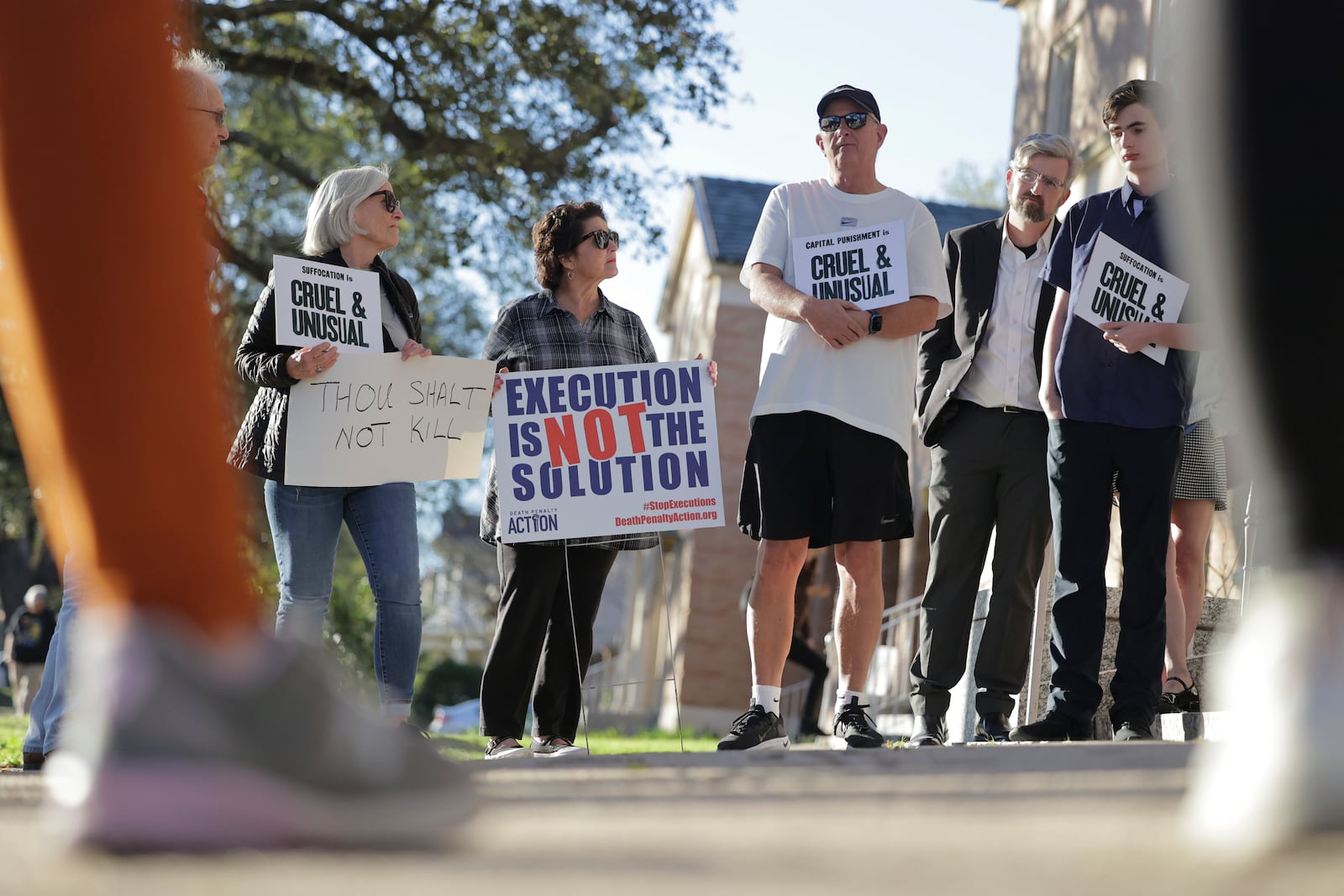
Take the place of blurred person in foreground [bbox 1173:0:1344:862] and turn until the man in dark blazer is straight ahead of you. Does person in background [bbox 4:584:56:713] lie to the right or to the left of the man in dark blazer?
left

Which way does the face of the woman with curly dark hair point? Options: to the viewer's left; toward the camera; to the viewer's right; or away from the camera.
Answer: to the viewer's right

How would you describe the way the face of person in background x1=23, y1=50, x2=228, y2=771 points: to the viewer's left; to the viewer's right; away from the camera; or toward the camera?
to the viewer's right

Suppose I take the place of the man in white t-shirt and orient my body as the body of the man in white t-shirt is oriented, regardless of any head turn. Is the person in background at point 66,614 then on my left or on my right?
on my right
